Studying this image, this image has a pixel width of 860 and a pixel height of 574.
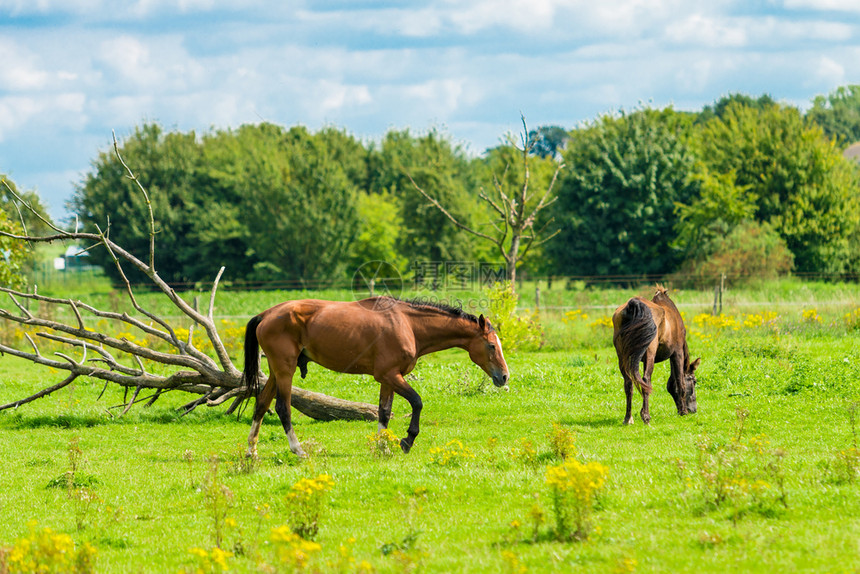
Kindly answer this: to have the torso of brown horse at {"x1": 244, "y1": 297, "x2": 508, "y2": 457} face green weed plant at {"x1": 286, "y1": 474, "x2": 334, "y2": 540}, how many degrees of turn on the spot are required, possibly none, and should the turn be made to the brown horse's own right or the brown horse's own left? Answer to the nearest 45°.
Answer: approximately 90° to the brown horse's own right

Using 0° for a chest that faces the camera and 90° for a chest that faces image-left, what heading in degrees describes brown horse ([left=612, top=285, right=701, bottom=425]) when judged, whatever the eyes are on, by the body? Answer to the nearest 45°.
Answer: approximately 225°

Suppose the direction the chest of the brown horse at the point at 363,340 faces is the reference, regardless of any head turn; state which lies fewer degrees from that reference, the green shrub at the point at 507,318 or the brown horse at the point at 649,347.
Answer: the brown horse

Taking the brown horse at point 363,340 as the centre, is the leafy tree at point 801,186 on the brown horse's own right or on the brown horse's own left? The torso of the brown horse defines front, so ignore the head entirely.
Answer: on the brown horse's own left

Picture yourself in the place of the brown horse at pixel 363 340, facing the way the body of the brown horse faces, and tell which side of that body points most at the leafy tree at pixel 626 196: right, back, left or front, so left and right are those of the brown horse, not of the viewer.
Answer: left

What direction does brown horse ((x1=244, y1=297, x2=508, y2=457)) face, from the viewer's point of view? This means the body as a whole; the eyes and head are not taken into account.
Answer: to the viewer's right

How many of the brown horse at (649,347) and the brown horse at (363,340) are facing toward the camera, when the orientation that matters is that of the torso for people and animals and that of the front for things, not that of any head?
0

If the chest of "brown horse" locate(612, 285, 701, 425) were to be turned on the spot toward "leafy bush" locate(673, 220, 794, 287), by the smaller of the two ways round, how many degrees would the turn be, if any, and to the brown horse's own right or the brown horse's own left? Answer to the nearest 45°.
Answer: approximately 45° to the brown horse's own left

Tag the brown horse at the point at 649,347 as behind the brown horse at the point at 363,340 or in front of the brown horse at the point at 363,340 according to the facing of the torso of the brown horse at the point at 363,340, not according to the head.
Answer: in front

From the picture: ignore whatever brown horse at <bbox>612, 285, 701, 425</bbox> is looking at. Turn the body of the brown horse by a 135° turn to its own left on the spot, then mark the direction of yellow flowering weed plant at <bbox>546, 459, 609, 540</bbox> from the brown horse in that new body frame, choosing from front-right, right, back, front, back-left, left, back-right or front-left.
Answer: left

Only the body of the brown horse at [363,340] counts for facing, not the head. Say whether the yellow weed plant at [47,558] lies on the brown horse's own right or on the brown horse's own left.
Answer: on the brown horse's own right

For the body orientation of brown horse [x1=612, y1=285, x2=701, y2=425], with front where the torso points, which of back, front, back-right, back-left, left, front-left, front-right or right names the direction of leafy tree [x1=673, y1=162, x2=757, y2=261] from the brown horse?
front-left

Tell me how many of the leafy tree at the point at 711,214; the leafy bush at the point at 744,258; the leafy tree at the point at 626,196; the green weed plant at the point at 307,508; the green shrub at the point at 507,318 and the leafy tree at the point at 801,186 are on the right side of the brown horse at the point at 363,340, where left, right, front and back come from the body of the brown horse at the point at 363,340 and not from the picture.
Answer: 1
